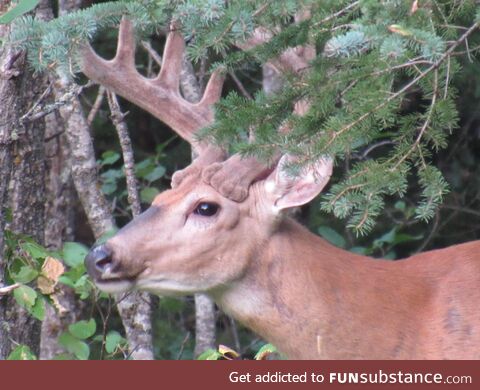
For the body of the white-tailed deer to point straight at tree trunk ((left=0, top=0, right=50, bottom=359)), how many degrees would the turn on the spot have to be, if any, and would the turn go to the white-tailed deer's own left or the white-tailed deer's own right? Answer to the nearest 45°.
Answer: approximately 45° to the white-tailed deer's own right

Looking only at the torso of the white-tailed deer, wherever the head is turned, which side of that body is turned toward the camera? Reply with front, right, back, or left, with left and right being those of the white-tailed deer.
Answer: left

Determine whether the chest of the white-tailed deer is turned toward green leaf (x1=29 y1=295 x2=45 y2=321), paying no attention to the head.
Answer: yes

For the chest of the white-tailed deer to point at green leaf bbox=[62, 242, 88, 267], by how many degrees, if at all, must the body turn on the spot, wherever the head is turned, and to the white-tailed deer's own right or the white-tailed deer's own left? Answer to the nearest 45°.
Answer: approximately 45° to the white-tailed deer's own right

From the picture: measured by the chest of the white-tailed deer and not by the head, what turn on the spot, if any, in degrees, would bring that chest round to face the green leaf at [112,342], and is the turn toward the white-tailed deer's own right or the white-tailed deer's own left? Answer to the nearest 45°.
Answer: approximately 45° to the white-tailed deer's own right

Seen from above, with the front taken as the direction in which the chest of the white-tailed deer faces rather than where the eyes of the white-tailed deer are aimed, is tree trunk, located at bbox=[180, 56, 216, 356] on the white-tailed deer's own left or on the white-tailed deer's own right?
on the white-tailed deer's own right

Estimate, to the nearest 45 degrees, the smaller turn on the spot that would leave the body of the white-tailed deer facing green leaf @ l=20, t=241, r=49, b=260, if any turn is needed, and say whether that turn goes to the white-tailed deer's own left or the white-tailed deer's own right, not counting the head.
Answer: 0° — it already faces it

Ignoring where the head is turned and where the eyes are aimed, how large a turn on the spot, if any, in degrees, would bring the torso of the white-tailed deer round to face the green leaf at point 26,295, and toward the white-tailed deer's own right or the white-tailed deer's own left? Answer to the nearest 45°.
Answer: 0° — it already faces it

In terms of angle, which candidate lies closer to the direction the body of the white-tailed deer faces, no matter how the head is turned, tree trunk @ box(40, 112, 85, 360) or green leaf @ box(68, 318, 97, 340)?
the green leaf
